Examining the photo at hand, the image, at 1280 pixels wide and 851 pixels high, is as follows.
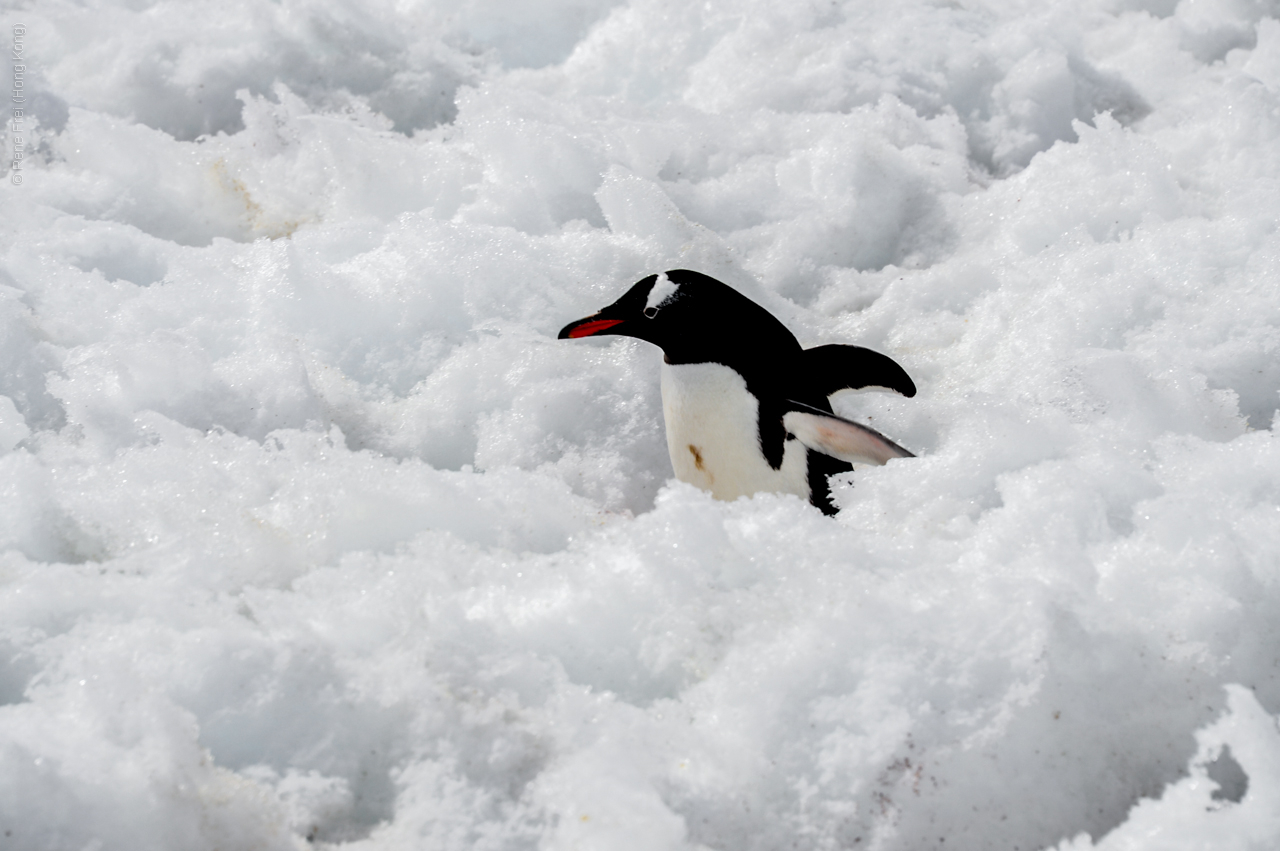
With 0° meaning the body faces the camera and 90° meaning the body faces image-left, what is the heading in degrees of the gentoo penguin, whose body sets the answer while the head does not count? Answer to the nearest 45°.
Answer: approximately 90°
